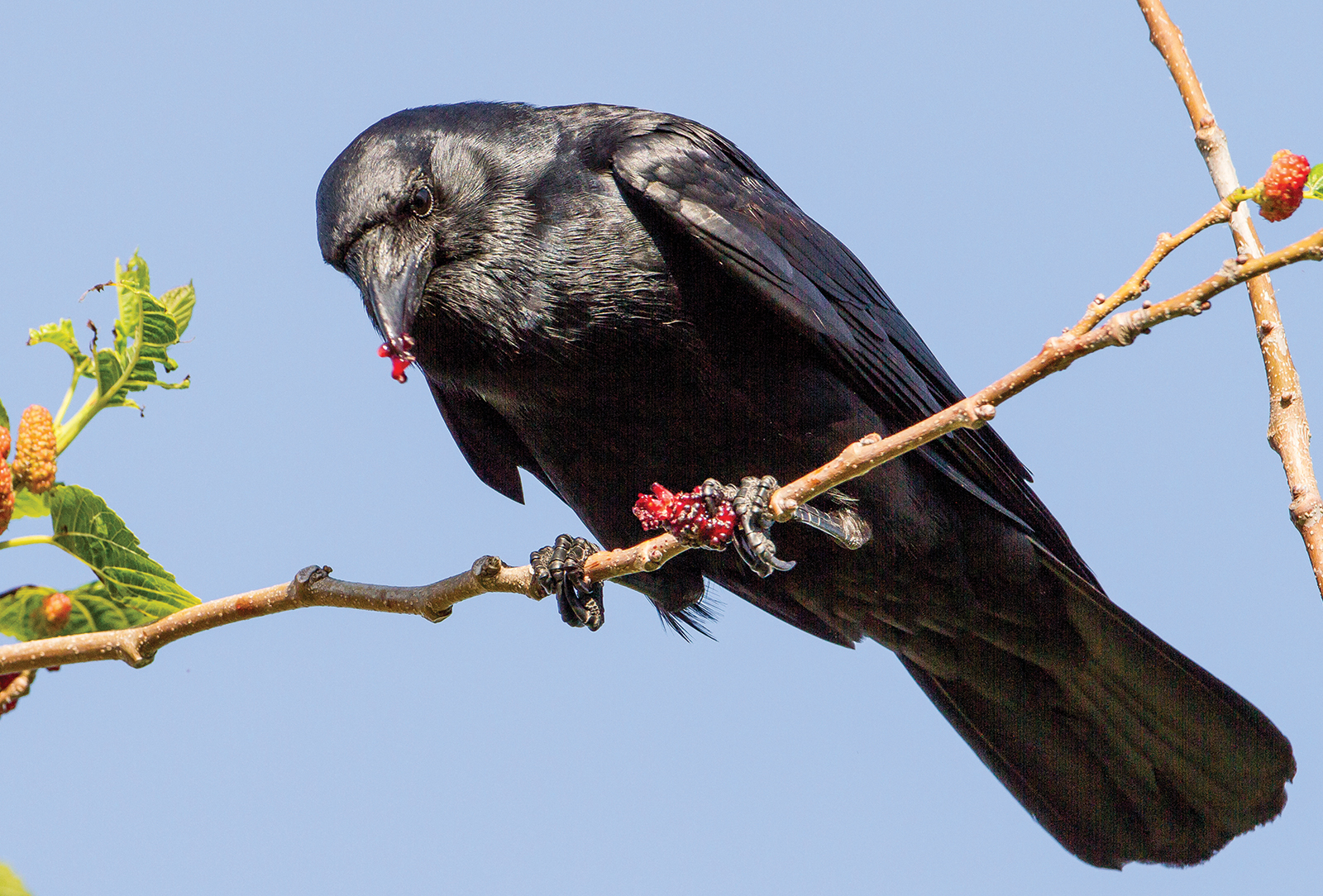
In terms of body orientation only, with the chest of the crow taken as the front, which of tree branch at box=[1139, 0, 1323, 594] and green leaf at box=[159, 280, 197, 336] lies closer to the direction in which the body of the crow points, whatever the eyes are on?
the green leaf

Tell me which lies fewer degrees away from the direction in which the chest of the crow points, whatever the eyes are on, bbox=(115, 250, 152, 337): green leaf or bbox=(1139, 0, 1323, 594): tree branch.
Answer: the green leaf

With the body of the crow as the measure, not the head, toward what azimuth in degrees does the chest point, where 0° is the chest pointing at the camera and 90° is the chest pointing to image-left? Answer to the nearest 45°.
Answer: approximately 45°

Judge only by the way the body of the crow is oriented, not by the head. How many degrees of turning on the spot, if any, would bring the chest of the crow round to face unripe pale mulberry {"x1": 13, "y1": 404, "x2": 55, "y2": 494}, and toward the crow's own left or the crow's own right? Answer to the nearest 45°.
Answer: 0° — it already faces it

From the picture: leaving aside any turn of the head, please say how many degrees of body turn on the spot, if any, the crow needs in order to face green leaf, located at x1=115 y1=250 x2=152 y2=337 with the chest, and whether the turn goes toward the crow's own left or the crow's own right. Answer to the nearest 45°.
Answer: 0° — it already faces it

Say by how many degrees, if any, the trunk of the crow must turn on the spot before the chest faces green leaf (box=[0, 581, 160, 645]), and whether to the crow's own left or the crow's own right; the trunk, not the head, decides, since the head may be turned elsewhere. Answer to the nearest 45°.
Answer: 0° — it already faces it
